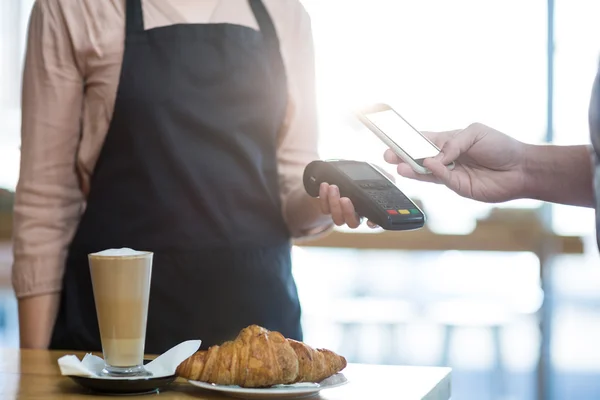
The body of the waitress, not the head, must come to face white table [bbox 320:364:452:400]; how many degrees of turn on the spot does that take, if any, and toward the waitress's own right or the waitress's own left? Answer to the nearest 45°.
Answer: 0° — they already face it

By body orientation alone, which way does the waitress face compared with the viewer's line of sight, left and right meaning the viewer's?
facing the viewer and to the right of the viewer

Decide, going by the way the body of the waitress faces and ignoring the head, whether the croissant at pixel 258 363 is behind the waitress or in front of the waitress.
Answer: in front
